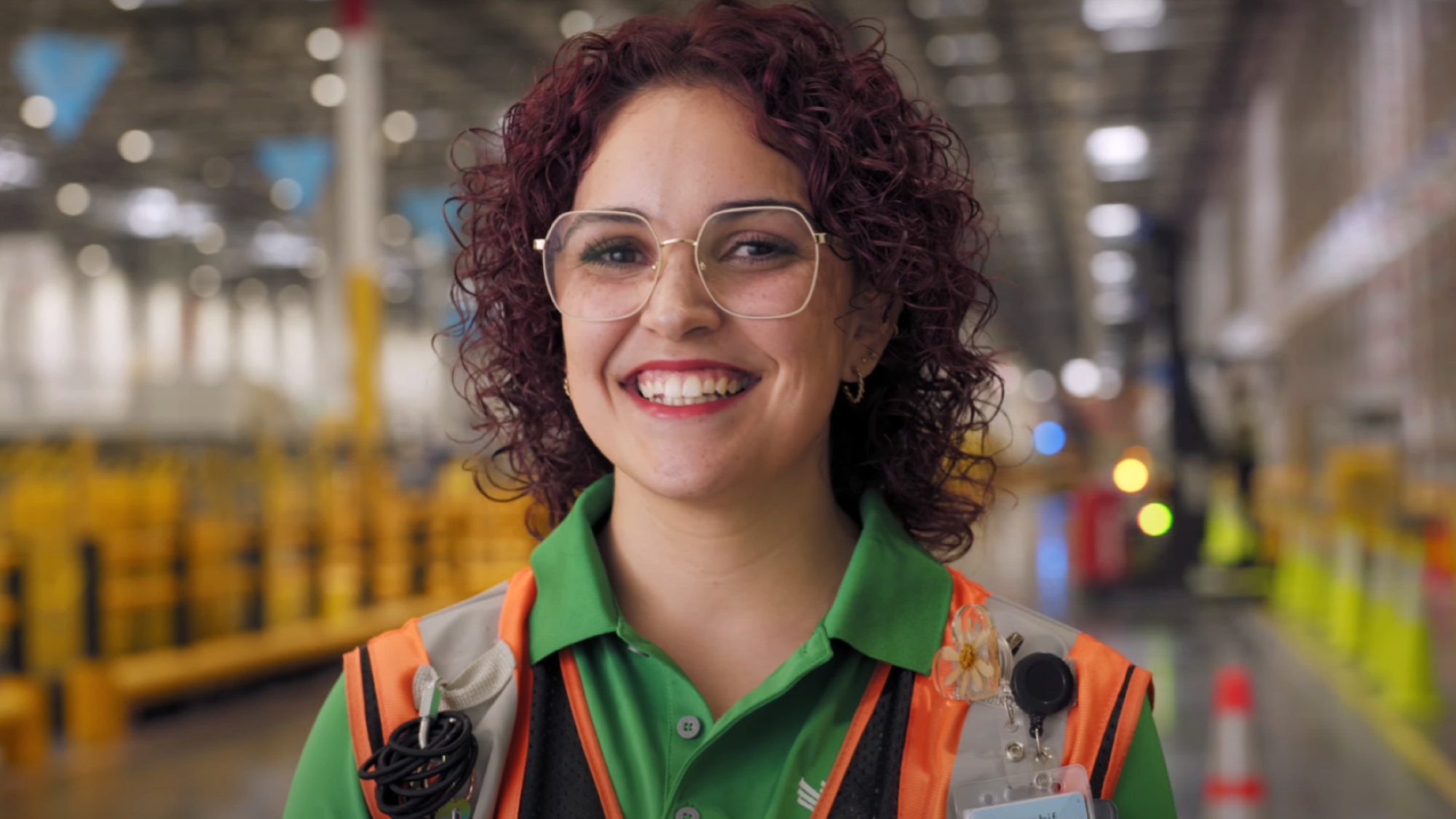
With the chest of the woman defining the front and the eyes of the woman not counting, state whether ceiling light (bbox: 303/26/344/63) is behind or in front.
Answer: behind

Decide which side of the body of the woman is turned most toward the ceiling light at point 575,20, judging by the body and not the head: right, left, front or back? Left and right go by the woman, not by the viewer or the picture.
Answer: back

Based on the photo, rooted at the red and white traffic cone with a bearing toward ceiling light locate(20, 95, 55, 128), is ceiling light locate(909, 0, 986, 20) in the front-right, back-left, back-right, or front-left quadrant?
front-right

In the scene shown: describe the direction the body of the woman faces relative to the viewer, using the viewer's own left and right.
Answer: facing the viewer

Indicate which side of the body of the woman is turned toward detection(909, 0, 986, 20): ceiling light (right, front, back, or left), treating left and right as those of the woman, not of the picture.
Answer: back

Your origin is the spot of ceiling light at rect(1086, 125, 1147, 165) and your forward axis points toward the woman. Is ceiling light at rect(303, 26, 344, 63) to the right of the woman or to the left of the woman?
right

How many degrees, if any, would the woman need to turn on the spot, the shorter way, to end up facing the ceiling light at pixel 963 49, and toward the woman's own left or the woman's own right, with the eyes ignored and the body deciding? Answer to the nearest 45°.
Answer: approximately 180°

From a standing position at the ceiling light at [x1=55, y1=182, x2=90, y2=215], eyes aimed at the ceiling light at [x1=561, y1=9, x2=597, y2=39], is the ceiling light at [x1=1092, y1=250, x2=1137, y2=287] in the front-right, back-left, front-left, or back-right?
front-left

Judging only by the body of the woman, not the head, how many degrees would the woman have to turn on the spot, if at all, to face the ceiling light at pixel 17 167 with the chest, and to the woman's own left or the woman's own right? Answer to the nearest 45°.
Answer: approximately 135° to the woman's own right

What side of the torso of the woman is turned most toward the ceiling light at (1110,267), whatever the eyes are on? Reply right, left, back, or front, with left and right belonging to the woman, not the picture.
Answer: back
